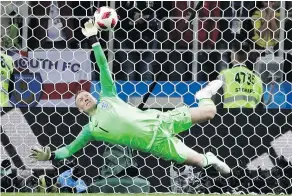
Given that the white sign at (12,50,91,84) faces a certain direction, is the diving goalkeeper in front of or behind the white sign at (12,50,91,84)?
in front

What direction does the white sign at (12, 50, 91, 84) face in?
toward the camera

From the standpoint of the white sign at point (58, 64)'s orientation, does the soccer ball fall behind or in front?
in front
